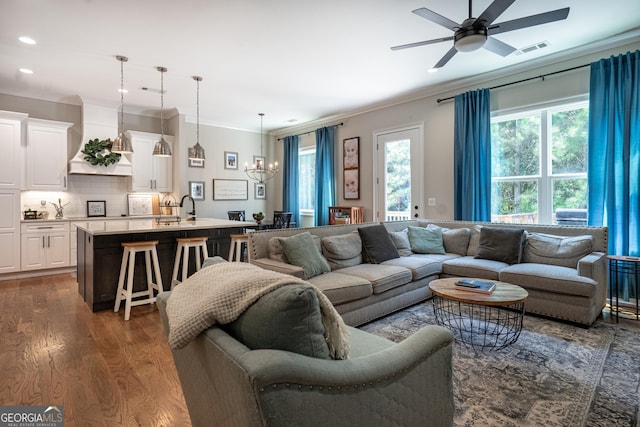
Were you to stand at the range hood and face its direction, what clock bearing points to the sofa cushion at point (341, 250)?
The sofa cushion is roughly at 11 o'clock from the range hood.

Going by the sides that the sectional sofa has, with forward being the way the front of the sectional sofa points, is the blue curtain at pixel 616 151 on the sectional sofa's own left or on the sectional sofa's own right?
on the sectional sofa's own left

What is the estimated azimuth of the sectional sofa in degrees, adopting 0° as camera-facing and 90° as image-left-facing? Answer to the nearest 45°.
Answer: approximately 0°

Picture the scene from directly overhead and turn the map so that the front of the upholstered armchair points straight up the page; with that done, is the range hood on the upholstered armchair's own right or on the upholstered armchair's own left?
on the upholstered armchair's own left

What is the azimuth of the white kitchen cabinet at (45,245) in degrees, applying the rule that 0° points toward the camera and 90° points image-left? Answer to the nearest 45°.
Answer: approximately 0°

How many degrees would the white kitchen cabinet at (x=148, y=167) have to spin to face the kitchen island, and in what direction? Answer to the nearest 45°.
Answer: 0° — it already faces it

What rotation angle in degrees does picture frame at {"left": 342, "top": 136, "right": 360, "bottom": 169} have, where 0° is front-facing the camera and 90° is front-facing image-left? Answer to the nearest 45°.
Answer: approximately 45°

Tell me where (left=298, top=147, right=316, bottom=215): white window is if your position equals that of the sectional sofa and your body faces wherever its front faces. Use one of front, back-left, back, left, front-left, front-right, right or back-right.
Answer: back-right
